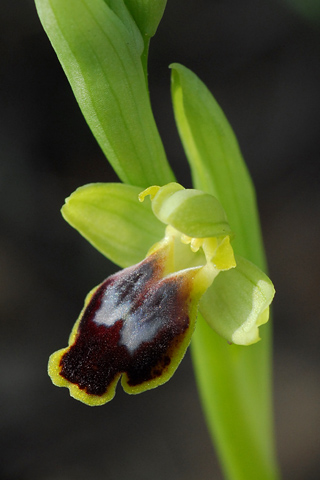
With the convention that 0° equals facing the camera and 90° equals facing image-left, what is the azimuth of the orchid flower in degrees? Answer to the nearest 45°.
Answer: approximately 45°
